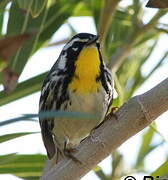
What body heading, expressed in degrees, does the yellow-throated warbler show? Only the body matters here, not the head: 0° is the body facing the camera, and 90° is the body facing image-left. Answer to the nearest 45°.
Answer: approximately 315°

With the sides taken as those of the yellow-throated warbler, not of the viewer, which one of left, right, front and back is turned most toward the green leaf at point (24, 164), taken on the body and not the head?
right
